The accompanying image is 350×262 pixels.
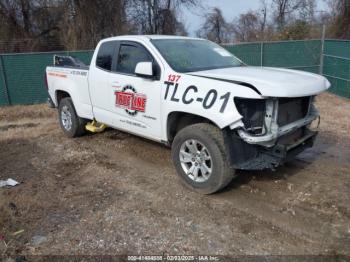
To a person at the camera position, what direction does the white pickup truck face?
facing the viewer and to the right of the viewer

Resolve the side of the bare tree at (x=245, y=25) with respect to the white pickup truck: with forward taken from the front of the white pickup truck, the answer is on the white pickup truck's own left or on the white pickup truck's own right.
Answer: on the white pickup truck's own left

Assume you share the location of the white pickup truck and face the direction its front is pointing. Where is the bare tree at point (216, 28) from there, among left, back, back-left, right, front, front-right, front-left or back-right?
back-left

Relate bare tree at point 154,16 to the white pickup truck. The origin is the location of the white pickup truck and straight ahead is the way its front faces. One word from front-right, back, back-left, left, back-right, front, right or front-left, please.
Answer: back-left

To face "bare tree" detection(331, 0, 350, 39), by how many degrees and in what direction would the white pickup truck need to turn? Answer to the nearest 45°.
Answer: approximately 90° to its left
